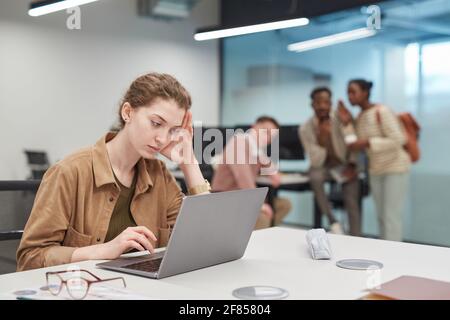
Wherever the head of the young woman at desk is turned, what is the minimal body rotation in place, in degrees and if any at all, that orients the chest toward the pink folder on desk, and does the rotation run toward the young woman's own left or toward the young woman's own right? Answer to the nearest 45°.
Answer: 0° — they already face it

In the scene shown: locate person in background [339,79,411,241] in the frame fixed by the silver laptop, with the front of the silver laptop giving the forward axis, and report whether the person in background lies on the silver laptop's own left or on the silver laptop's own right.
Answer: on the silver laptop's own right

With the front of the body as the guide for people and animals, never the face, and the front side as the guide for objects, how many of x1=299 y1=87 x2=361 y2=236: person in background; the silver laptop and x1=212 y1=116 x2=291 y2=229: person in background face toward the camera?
1

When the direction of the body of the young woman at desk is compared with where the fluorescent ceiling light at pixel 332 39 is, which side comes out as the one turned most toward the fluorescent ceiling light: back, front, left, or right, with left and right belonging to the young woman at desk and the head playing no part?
left

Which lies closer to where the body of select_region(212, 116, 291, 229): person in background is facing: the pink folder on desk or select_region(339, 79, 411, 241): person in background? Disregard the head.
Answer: the person in background

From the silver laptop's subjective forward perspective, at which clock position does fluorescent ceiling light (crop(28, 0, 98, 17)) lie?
The fluorescent ceiling light is roughly at 1 o'clock from the silver laptop.

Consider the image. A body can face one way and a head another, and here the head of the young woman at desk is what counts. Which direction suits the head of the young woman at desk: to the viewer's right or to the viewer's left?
to the viewer's right

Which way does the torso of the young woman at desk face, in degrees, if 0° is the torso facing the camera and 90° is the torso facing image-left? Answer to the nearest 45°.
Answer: approximately 315°

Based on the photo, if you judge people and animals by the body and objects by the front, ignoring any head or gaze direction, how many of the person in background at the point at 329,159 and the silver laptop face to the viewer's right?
0

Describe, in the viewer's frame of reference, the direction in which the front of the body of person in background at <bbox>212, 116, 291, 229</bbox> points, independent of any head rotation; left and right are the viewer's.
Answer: facing to the right of the viewer
